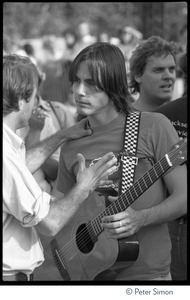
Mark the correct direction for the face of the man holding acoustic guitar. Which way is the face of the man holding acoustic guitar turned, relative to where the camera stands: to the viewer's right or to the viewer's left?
to the viewer's left

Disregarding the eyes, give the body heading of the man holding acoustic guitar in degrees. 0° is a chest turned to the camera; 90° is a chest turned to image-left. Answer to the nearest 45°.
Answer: approximately 45°
